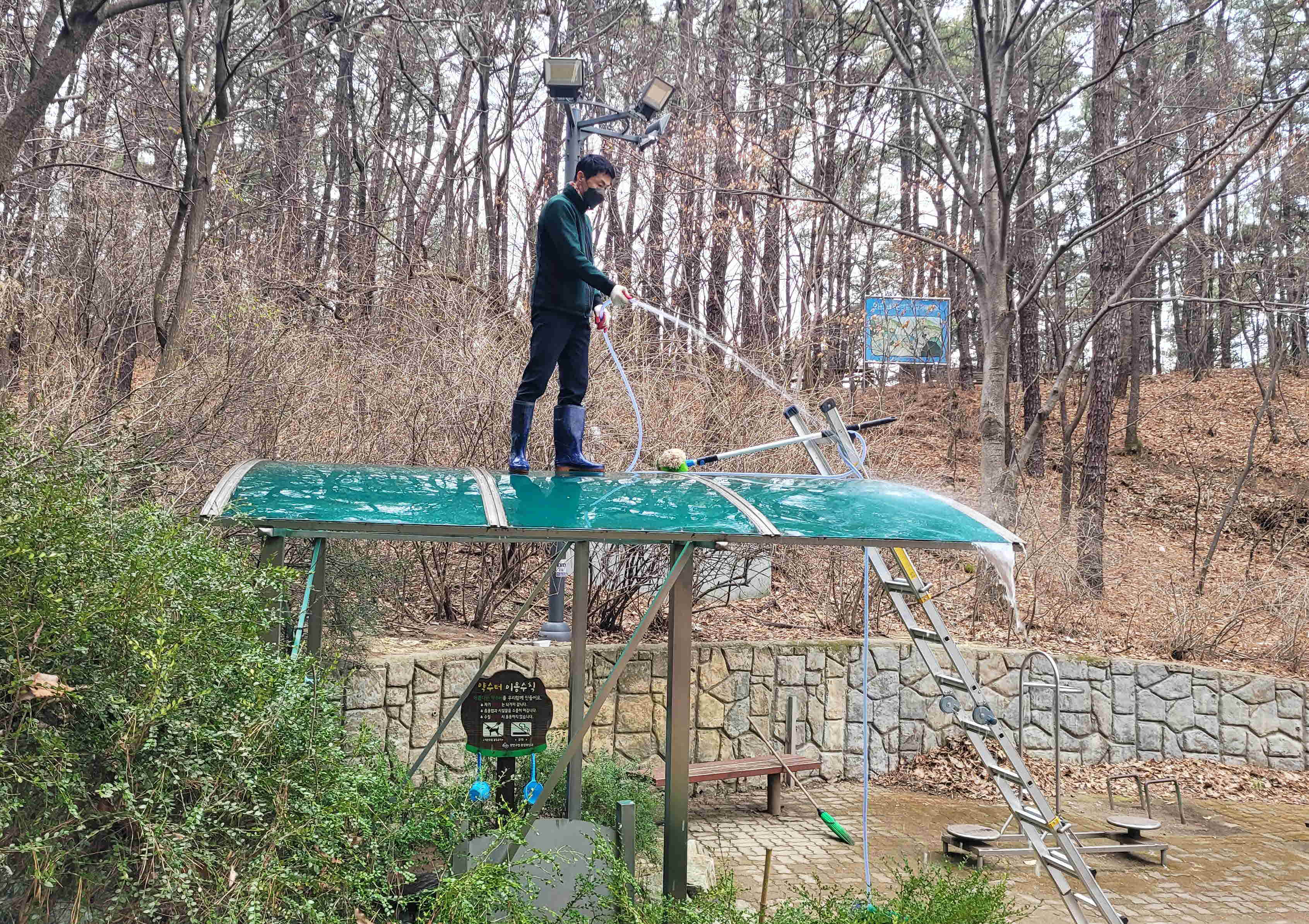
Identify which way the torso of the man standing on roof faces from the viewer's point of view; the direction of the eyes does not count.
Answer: to the viewer's right

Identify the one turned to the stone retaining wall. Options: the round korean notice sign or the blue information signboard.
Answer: the blue information signboard

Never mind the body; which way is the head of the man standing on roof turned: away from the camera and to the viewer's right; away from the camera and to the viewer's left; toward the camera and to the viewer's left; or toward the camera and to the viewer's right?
toward the camera and to the viewer's right

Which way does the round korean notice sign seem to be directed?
toward the camera

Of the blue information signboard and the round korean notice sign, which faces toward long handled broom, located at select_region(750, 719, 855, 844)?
the blue information signboard

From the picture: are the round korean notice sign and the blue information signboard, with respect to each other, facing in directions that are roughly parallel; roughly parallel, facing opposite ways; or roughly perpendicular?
roughly parallel

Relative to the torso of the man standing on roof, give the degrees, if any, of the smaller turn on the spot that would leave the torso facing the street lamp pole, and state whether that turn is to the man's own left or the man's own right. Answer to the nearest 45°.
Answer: approximately 90° to the man's own left

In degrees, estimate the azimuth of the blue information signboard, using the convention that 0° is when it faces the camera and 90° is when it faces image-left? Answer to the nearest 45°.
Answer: approximately 0°

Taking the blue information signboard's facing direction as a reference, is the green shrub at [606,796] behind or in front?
in front

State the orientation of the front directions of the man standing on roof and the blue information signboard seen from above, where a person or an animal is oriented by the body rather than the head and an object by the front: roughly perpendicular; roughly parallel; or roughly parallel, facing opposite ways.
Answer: roughly perpendicular

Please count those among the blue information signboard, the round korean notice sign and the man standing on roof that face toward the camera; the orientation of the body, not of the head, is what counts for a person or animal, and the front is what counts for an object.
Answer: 2

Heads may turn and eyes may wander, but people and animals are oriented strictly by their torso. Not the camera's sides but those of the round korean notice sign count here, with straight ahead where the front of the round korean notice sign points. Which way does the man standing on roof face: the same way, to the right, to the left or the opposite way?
to the left

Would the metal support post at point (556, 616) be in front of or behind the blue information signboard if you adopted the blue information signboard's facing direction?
in front

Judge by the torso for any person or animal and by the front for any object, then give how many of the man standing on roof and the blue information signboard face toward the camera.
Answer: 1

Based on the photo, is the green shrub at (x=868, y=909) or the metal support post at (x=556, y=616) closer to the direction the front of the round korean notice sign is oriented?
the green shrub

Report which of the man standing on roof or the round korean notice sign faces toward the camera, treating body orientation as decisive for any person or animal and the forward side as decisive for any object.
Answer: the round korean notice sign
